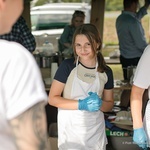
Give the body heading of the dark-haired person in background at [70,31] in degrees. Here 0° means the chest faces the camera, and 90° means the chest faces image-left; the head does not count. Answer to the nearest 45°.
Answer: approximately 315°

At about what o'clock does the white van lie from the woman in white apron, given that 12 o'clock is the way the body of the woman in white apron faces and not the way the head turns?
The white van is roughly at 6 o'clock from the woman in white apron.

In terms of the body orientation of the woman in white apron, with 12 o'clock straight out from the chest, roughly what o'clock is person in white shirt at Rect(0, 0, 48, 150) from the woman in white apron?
The person in white shirt is roughly at 12 o'clock from the woman in white apron.

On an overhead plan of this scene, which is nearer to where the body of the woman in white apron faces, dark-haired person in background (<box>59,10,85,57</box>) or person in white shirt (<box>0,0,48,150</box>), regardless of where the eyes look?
the person in white shirt

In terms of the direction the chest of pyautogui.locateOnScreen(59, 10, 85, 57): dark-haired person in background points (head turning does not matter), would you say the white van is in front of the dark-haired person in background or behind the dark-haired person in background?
behind

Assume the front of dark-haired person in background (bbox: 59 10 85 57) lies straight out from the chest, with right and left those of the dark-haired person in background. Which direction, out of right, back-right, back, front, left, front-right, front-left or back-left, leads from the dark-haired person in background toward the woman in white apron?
front-right
